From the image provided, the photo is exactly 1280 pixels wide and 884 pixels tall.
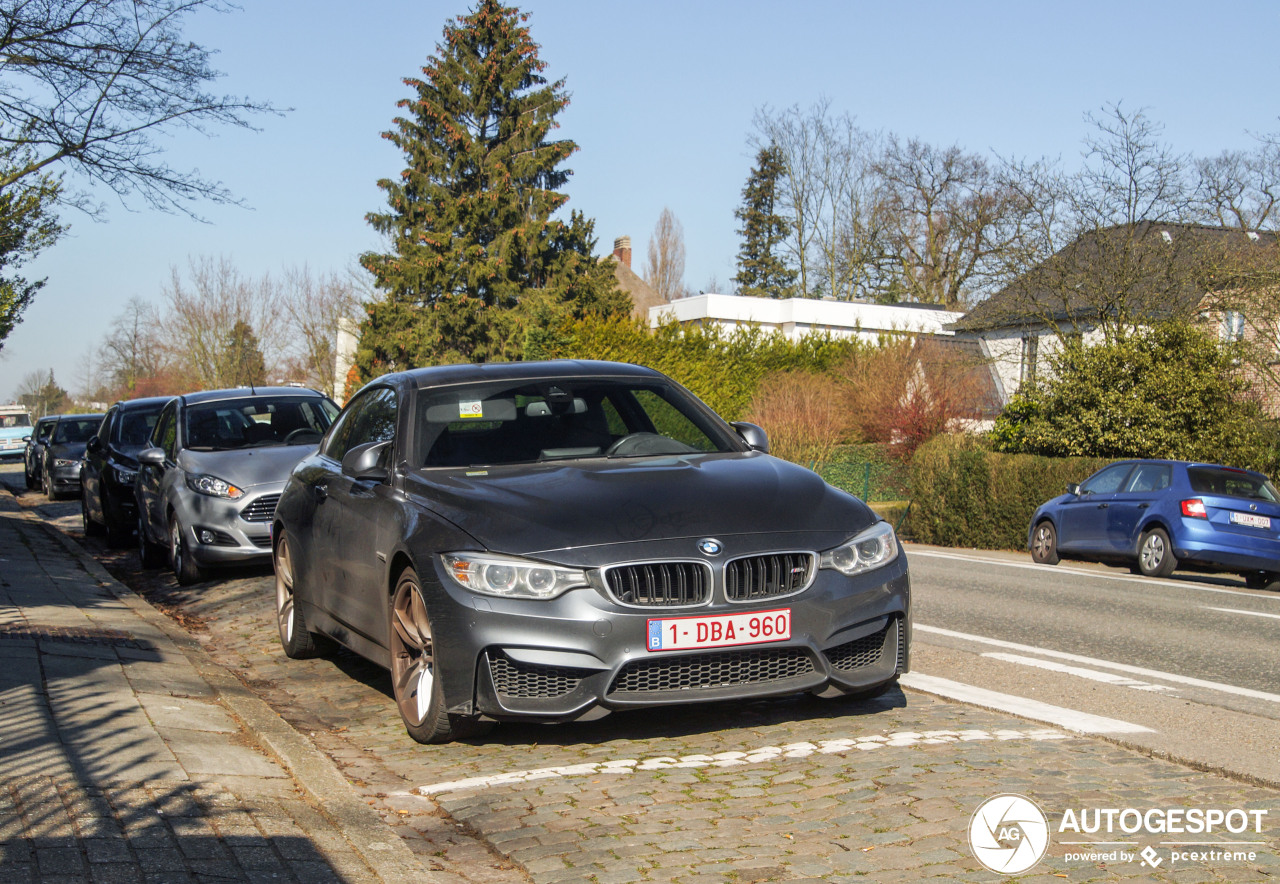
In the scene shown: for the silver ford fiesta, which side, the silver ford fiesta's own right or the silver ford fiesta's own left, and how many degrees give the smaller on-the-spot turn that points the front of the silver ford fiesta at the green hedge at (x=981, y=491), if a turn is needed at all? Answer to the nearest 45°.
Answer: approximately 90° to the silver ford fiesta's own left

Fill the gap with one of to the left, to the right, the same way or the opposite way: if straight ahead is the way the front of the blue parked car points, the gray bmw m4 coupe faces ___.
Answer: the opposite way

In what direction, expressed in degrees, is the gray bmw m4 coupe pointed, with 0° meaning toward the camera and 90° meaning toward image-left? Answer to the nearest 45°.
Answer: approximately 315°

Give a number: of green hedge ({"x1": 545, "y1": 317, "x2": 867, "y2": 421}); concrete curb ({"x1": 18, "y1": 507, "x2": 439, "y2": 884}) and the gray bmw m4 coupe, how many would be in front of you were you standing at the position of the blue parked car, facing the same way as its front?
1

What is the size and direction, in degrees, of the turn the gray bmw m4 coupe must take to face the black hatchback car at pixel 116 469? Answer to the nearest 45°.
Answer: approximately 180°

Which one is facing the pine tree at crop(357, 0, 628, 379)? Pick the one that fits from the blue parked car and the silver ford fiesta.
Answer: the blue parked car

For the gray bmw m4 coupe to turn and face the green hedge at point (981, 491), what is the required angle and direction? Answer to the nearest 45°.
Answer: approximately 135° to its left

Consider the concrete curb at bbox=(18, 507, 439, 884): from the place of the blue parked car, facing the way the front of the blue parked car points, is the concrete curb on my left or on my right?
on my left

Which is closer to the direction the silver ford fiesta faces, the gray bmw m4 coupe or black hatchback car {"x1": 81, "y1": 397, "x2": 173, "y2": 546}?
the gray bmw m4 coupe

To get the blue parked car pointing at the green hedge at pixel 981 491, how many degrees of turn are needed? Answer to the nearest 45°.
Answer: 0° — it already faces it

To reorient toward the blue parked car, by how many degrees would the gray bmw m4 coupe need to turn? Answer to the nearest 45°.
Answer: approximately 90° to its left

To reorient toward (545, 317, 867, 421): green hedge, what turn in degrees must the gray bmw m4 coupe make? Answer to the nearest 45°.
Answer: approximately 135° to its left

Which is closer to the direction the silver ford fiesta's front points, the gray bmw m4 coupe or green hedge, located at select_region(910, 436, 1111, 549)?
the gray bmw m4 coupe

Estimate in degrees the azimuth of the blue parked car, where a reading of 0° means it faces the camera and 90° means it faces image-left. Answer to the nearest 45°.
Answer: approximately 135°
